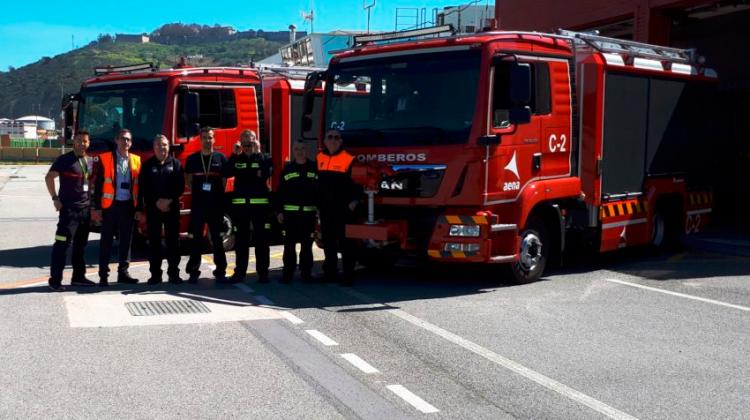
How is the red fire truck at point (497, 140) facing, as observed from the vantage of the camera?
facing the viewer and to the left of the viewer

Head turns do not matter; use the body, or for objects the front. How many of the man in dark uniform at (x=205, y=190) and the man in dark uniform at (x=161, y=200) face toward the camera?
2

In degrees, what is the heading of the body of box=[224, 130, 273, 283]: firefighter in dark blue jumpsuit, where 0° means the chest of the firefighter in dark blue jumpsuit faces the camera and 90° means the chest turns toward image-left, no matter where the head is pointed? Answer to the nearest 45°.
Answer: approximately 0°

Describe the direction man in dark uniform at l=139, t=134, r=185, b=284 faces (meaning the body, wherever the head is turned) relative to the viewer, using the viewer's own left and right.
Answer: facing the viewer

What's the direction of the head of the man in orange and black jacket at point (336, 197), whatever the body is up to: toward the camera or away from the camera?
toward the camera

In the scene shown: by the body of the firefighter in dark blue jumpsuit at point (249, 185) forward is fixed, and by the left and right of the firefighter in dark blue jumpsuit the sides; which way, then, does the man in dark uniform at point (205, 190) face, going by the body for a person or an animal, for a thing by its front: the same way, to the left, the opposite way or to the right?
the same way

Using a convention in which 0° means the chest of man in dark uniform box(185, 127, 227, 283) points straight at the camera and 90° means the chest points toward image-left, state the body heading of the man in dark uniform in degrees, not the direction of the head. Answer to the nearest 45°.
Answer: approximately 0°

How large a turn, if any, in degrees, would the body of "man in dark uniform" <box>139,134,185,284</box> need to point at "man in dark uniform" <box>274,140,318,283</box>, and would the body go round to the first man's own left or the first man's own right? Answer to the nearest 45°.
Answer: approximately 90° to the first man's own left

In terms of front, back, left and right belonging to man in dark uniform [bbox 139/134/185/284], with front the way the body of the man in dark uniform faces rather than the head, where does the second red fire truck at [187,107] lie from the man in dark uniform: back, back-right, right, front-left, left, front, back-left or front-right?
back

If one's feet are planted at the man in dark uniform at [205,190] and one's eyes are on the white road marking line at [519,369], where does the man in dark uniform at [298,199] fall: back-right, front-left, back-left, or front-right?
front-left

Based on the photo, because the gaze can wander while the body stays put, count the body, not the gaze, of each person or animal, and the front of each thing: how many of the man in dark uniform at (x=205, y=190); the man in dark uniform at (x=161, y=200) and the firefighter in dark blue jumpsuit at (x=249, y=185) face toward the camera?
3

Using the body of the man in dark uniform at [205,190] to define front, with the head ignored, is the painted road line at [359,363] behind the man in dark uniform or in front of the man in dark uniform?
in front

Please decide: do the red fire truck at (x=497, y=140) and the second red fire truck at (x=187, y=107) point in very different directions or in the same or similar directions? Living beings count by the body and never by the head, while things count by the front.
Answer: same or similar directions

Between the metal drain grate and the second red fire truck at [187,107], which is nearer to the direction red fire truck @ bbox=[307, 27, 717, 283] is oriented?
the metal drain grate

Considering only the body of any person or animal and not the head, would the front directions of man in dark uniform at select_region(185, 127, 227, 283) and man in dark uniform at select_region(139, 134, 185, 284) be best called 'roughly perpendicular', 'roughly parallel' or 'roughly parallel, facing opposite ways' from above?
roughly parallel

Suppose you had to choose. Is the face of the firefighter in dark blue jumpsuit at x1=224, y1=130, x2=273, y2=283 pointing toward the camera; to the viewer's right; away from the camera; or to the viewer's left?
toward the camera

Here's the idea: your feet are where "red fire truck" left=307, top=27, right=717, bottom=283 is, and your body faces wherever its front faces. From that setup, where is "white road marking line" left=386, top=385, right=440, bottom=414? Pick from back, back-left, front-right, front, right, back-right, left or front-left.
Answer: front-left

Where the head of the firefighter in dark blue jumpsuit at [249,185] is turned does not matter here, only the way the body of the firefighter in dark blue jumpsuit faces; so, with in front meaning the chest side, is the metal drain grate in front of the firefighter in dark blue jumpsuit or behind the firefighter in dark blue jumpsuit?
in front
